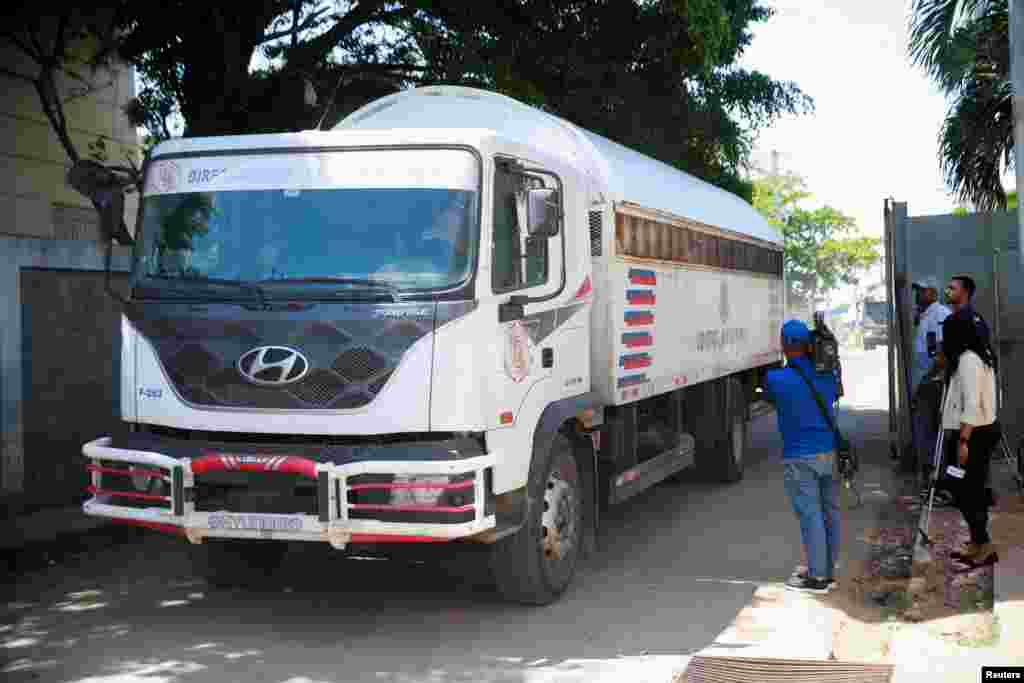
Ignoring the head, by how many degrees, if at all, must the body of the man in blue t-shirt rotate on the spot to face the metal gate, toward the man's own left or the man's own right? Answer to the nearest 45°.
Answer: approximately 45° to the man's own right

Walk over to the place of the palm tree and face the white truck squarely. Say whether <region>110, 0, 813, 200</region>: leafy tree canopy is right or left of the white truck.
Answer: right

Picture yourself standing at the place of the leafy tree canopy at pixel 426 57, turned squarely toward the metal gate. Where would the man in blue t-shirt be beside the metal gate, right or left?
right

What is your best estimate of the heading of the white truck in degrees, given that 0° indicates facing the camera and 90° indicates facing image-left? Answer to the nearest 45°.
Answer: approximately 45°

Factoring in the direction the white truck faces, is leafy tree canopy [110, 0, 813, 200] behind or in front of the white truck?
behind

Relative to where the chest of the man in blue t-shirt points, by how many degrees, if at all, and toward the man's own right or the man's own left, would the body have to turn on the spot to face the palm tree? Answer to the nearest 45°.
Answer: approximately 45° to the man's own right

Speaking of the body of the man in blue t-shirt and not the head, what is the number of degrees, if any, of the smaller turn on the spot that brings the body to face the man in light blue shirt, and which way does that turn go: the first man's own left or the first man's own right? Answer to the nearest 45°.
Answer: approximately 45° to the first man's own right

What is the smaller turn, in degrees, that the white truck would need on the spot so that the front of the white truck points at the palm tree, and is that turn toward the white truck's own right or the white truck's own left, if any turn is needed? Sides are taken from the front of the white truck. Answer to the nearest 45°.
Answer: approximately 180°

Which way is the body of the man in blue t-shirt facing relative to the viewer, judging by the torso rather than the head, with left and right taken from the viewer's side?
facing away from the viewer and to the left of the viewer

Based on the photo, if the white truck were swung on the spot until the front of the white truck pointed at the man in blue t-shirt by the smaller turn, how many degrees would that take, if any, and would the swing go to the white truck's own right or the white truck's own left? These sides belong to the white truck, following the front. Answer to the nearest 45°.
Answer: approximately 45° to the white truck's own left
